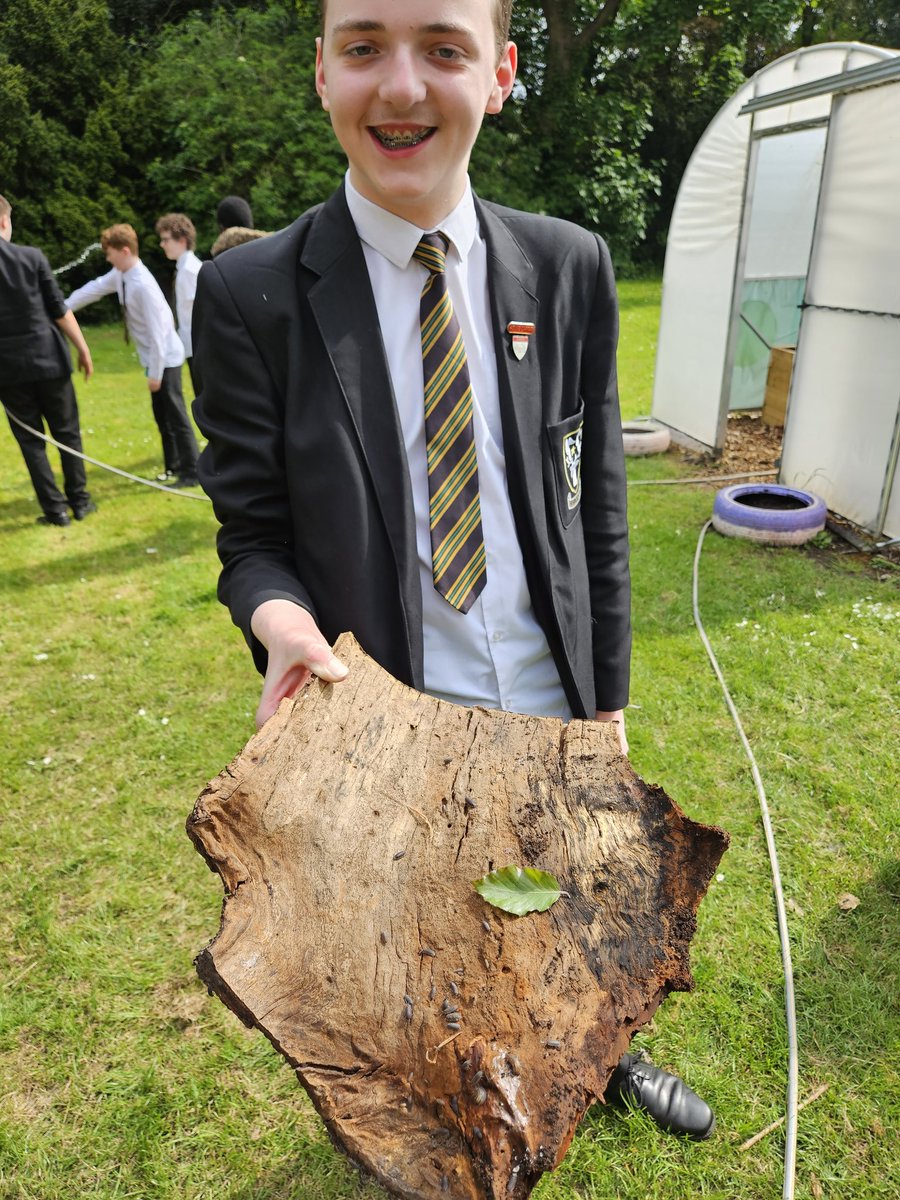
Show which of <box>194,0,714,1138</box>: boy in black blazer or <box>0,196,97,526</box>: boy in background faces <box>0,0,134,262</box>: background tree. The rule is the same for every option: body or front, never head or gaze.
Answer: the boy in background

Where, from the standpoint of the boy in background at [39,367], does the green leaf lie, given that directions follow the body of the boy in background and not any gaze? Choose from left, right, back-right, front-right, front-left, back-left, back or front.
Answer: back

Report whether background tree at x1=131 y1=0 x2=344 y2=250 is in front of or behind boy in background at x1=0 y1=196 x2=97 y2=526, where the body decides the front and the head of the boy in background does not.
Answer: in front

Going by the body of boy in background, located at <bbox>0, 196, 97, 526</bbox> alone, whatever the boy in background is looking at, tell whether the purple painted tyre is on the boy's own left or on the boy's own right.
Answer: on the boy's own right

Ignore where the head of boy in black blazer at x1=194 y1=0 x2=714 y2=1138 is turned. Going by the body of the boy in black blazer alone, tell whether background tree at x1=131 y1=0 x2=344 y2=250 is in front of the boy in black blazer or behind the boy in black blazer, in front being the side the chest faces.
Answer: behind

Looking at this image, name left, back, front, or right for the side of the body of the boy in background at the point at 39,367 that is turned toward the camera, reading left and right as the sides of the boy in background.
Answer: back

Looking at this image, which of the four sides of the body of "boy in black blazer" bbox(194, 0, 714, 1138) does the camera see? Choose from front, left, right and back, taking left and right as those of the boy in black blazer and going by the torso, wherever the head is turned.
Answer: front
